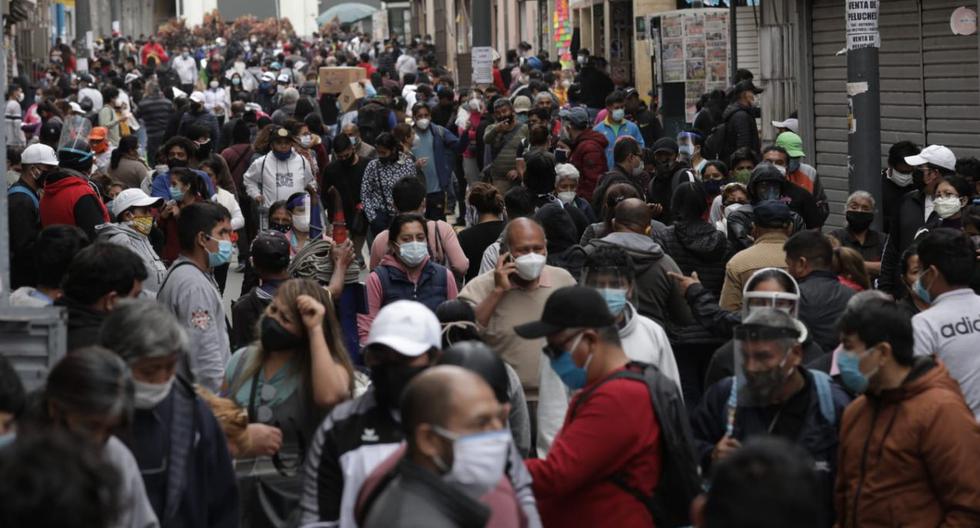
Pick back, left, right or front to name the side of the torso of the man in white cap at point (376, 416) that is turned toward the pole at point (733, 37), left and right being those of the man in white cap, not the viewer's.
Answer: back

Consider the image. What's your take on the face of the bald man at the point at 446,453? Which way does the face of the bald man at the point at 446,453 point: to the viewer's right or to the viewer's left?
to the viewer's right

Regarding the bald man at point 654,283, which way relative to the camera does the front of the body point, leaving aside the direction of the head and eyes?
away from the camera

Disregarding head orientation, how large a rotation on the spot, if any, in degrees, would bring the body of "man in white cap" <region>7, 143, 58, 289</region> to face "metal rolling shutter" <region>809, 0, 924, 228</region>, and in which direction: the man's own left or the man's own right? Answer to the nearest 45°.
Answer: approximately 45° to the man's own left

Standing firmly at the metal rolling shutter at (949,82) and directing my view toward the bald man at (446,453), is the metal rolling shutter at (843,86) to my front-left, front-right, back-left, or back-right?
back-right

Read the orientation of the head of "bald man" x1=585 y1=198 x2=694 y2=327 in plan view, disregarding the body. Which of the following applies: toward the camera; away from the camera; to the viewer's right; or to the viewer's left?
away from the camera

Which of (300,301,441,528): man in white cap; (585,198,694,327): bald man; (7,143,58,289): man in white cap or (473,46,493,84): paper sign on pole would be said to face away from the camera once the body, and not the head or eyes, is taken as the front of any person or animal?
the bald man

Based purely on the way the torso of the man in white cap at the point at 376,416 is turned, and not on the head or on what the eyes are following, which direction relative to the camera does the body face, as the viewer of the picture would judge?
toward the camera

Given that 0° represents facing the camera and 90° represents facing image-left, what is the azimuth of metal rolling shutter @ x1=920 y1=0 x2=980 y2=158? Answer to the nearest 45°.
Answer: approximately 45°

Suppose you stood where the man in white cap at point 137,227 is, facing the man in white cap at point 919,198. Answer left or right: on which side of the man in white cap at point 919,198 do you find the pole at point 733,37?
left

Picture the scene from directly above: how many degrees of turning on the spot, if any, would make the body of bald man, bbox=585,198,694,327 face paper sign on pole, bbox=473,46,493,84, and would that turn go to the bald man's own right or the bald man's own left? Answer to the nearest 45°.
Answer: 0° — they already face it

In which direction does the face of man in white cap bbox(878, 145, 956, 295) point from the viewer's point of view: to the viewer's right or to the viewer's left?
to the viewer's left
